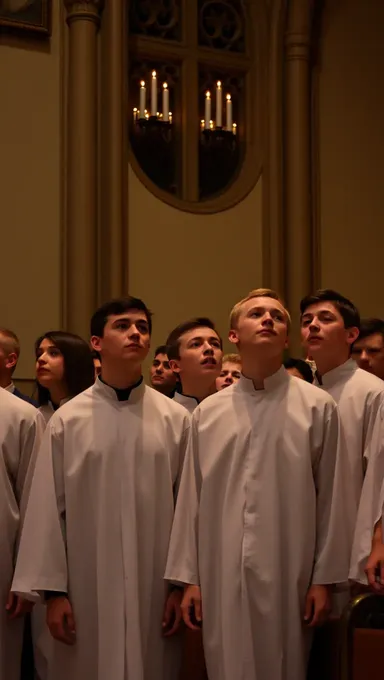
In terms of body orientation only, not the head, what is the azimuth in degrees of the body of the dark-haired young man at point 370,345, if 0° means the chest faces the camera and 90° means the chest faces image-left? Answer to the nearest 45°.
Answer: approximately 45°

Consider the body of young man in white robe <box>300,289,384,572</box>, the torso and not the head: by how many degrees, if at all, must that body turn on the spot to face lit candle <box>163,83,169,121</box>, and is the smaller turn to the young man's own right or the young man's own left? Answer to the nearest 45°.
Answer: approximately 135° to the young man's own right

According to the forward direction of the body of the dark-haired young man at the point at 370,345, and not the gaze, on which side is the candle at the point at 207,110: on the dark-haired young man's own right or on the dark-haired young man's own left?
on the dark-haired young man's own right

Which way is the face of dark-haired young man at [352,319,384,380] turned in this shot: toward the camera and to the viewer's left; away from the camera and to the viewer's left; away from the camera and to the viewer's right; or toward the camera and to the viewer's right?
toward the camera and to the viewer's left

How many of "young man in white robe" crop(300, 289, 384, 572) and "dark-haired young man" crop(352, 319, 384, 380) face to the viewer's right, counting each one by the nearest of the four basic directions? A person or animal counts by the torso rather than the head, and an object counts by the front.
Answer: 0

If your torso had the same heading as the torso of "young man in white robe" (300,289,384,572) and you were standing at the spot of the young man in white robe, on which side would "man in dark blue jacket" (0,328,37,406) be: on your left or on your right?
on your right

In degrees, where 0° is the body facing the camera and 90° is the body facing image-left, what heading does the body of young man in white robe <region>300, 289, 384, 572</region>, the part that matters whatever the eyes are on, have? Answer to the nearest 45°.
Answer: approximately 45°

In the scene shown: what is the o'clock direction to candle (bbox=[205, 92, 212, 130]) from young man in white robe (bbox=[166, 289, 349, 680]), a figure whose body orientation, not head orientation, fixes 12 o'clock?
The candle is roughly at 6 o'clock from the young man in white robe.
